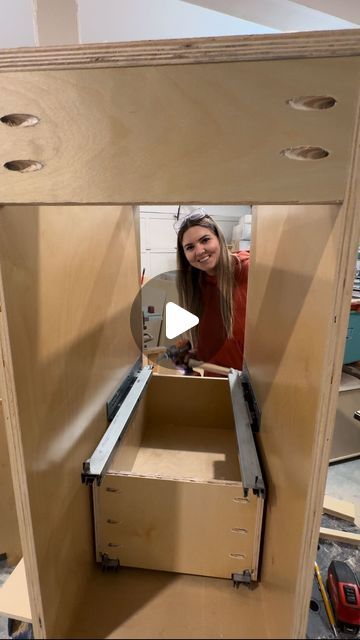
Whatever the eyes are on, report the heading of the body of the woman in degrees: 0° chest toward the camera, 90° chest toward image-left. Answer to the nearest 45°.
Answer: approximately 0°

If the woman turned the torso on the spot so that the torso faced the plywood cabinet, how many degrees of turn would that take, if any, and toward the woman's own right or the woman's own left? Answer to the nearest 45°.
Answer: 0° — they already face it
